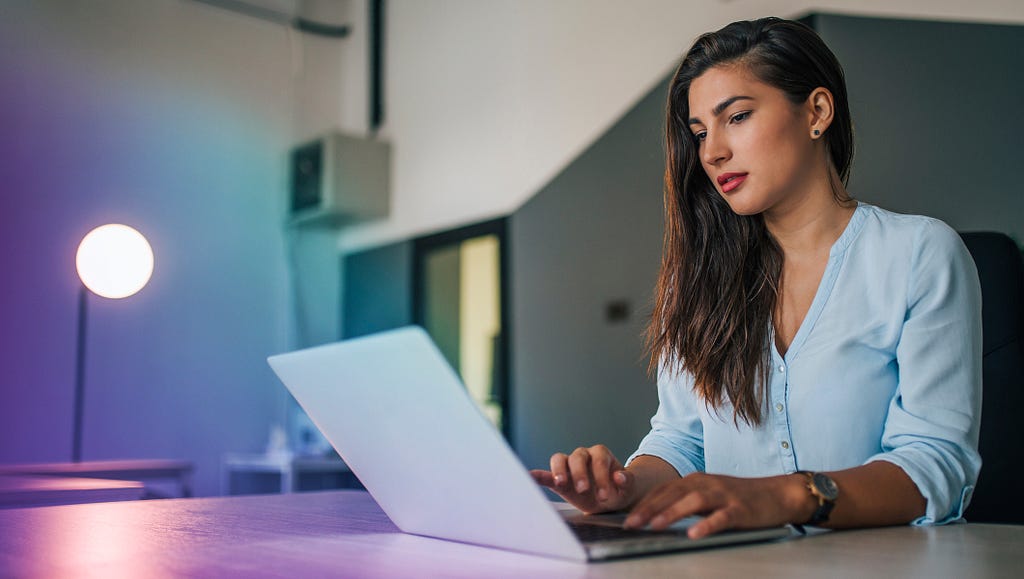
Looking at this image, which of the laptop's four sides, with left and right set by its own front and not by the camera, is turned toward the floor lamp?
left

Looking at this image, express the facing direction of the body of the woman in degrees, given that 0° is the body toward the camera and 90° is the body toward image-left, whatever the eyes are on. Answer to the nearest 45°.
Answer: approximately 45°

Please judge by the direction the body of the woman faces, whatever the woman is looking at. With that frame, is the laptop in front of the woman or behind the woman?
in front

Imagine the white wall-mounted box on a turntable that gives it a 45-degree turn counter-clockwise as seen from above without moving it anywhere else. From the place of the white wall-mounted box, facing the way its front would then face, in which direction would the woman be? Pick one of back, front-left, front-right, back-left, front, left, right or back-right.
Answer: front

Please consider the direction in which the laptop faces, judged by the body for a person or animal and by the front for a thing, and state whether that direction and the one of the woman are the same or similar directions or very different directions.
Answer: very different directions

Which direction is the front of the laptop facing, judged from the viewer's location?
facing away from the viewer and to the right of the viewer

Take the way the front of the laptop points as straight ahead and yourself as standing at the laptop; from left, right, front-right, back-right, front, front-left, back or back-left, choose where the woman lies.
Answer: front

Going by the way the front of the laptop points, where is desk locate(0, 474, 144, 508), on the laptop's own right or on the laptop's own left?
on the laptop's own left

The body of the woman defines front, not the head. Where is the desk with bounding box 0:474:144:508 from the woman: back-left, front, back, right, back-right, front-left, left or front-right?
front-right
